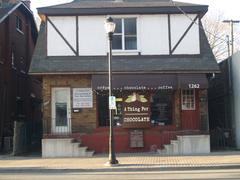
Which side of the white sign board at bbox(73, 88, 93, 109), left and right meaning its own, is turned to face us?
front

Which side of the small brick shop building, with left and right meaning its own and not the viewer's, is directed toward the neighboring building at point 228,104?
left

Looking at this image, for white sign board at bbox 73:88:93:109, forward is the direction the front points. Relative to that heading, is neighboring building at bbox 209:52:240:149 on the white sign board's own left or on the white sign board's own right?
on the white sign board's own left

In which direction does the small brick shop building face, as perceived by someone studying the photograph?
facing the viewer
